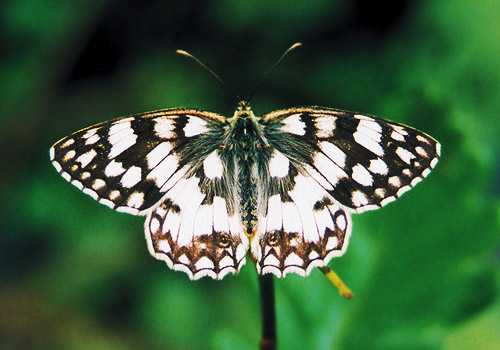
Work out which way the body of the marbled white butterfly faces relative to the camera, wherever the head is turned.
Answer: away from the camera
